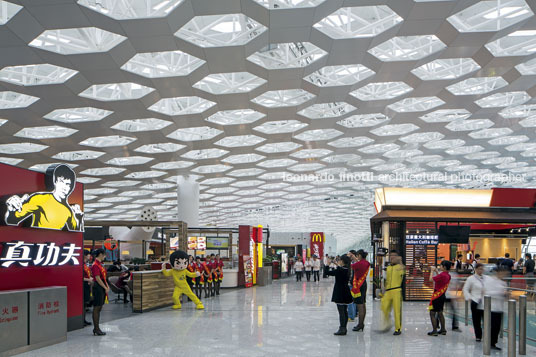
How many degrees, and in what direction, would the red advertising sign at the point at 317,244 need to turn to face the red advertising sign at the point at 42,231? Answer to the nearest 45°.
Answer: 0° — it already faces it

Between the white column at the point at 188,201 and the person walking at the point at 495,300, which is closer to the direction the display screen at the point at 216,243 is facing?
the person walking
